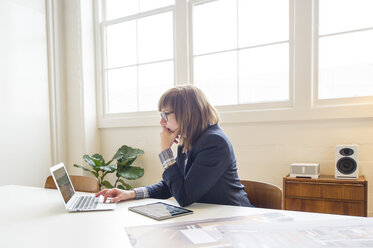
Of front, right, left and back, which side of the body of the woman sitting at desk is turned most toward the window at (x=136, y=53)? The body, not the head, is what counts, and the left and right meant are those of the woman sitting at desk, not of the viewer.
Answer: right

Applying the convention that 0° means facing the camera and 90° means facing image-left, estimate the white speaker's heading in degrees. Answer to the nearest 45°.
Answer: approximately 0°

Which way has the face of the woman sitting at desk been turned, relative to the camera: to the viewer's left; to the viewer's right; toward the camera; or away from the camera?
to the viewer's left

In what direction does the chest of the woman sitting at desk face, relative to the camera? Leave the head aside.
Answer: to the viewer's left

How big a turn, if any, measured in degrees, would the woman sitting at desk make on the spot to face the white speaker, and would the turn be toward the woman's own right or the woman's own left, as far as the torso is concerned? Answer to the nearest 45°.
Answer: approximately 135° to the woman's own right

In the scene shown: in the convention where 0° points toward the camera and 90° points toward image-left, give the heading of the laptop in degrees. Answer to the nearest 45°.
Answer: approximately 270°

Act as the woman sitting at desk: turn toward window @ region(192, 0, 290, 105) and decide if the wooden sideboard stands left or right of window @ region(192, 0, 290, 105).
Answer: right

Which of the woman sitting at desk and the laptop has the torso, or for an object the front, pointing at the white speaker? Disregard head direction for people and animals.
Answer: the laptop

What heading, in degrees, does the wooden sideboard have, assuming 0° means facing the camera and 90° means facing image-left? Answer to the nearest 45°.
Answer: approximately 0°
